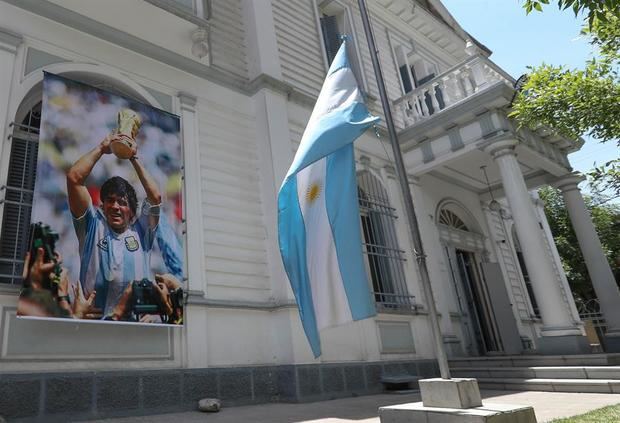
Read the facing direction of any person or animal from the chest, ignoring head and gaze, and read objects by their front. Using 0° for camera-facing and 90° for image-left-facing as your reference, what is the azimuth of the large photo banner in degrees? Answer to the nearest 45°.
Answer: approximately 315°

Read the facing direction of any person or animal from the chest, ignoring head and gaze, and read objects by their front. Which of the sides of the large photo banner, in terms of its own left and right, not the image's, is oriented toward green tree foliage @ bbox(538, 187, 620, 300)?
left

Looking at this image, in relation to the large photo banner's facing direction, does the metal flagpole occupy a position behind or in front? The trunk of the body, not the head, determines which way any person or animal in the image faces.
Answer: in front

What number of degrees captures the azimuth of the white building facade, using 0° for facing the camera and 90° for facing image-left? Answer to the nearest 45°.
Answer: approximately 315°

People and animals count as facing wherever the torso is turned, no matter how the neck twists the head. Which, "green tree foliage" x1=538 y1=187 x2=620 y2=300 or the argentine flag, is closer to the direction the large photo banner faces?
the argentine flag

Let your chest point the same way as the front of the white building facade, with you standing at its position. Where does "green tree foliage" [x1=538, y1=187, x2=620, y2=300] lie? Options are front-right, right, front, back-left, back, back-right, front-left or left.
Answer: left

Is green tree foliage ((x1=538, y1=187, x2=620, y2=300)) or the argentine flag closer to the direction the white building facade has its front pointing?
the argentine flag

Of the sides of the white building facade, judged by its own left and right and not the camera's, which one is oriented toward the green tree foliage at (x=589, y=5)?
front
